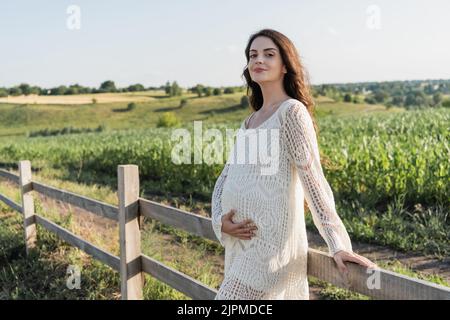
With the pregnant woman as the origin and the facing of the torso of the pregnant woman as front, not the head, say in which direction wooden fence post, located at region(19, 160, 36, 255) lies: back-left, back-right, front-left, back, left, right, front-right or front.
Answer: right

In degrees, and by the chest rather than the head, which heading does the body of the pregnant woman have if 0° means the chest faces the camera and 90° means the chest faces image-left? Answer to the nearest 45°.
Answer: approximately 45°

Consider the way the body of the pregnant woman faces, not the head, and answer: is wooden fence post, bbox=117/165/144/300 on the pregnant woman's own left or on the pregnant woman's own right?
on the pregnant woman's own right
